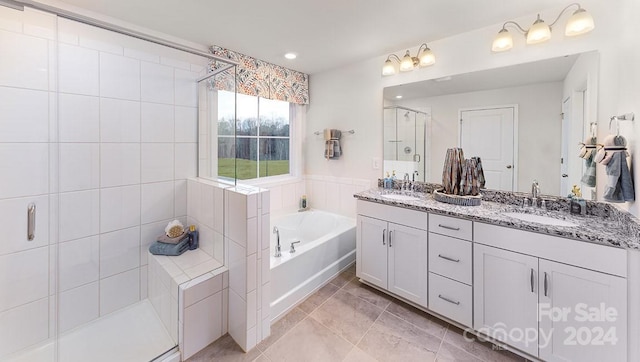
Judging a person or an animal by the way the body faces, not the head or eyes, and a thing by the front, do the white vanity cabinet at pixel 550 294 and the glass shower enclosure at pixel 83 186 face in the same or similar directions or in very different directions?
very different directions

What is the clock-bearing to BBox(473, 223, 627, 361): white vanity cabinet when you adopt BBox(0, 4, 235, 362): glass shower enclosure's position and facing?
The white vanity cabinet is roughly at 10 o'clock from the glass shower enclosure.

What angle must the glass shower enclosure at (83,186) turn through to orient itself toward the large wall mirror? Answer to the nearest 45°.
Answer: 0° — it already faces it

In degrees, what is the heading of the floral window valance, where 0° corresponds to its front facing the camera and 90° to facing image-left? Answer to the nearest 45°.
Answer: approximately 315°
